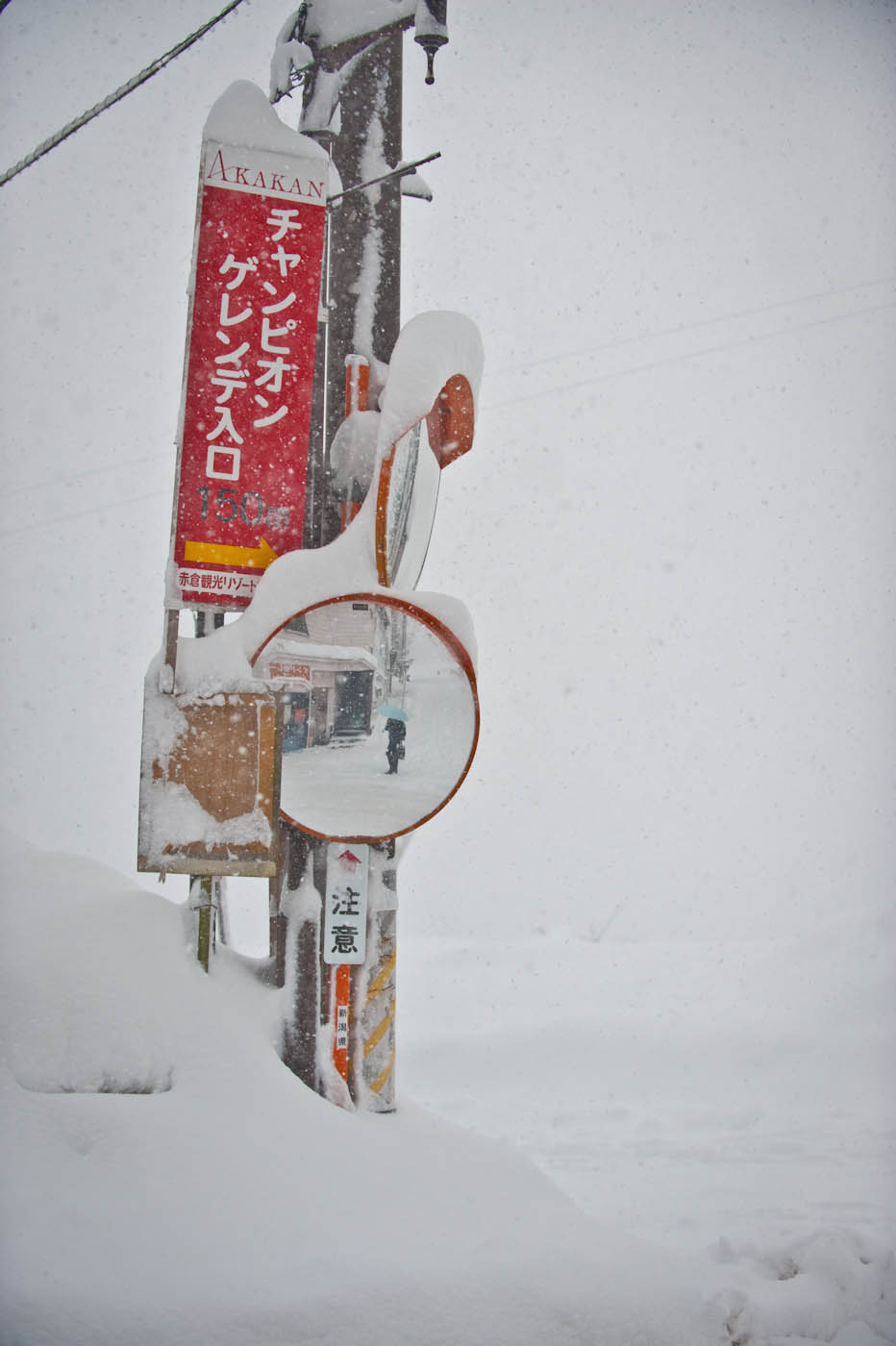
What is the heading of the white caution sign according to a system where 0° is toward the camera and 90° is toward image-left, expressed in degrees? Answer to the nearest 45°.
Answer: approximately 0°

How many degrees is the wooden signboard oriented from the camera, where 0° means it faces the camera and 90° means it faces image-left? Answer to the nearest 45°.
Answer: approximately 0°

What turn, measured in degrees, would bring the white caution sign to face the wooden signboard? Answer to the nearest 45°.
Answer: approximately 45° to its right
